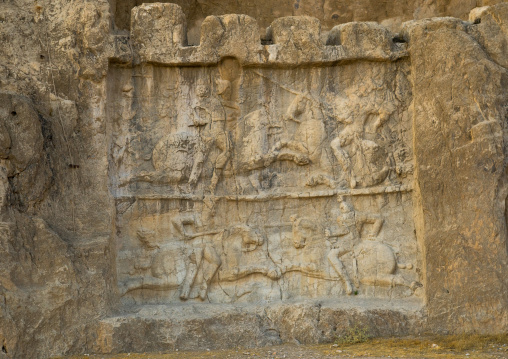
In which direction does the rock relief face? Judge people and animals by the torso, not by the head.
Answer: toward the camera
